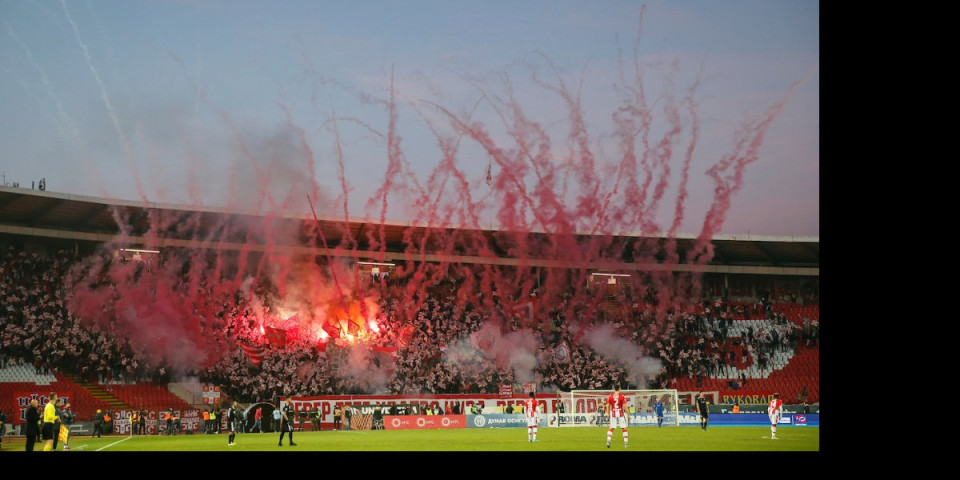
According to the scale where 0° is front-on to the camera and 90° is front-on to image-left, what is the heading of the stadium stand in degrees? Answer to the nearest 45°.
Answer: approximately 0°

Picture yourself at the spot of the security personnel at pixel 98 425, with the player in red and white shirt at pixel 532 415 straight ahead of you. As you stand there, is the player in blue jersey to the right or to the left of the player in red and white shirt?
left

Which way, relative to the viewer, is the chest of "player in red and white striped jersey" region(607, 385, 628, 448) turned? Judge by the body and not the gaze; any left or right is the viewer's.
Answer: facing away from the viewer

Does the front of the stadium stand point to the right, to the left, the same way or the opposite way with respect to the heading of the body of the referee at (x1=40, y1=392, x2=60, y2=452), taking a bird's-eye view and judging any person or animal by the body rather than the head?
to the right

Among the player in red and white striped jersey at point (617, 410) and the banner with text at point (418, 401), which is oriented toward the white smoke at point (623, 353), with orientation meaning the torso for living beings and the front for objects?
the player in red and white striped jersey

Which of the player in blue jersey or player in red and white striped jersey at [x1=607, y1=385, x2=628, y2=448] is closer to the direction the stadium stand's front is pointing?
the player in red and white striped jersey

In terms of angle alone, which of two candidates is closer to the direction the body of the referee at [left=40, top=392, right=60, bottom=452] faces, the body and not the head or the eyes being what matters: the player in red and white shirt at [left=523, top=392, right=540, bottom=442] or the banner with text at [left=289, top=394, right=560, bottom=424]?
the player in red and white shirt

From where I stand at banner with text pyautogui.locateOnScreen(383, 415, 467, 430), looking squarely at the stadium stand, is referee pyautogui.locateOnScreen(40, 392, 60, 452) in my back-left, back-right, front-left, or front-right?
back-left

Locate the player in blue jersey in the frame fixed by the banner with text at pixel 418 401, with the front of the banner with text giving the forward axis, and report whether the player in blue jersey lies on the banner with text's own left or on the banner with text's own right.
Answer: on the banner with text's own left

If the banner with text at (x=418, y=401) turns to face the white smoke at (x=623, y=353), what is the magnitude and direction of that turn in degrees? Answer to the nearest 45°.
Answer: approximately 135° to its left

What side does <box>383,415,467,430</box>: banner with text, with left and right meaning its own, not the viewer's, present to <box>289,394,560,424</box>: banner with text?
back

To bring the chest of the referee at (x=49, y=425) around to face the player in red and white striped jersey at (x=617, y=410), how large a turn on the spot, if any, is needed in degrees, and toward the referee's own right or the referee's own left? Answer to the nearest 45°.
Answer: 0° — they already face them
